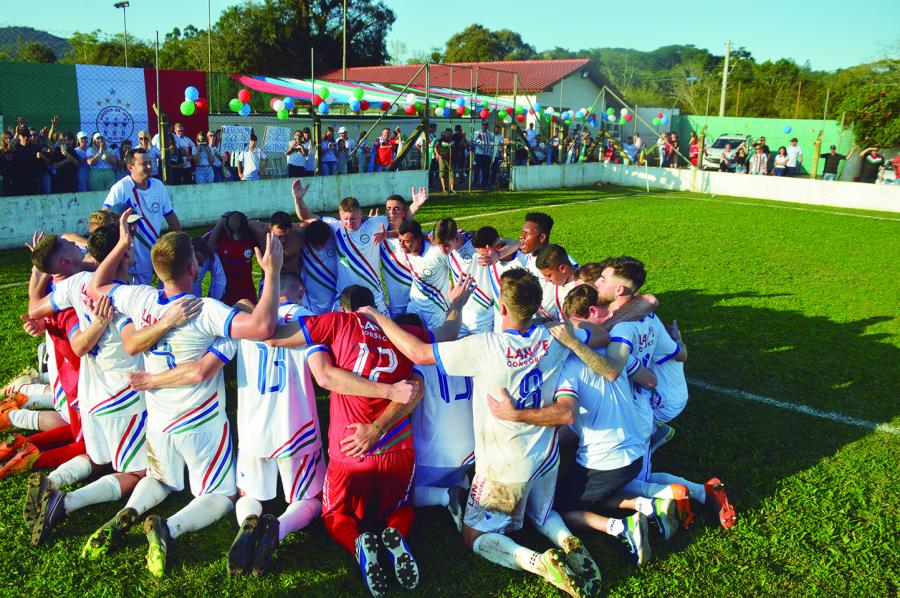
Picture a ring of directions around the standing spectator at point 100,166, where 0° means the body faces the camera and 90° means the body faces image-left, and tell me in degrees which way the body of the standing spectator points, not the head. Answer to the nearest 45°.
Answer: approximately 0°

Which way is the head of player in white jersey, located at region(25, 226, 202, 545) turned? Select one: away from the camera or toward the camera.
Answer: away from the camera

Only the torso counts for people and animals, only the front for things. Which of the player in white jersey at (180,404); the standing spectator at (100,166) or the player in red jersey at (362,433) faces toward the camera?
the standing spectator

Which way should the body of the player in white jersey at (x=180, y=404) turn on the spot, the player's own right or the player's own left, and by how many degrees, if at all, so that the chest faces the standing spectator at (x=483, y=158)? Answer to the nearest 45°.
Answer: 0° — they already face them

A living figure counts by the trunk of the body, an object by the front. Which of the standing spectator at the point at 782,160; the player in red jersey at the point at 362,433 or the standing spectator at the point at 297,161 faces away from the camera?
the player in red jersey

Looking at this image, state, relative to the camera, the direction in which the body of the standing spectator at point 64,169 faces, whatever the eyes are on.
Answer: toward the camera

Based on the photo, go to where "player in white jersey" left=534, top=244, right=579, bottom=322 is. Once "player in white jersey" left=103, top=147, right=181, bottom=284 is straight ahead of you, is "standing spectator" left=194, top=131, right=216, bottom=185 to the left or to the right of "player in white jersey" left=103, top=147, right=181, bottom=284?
right

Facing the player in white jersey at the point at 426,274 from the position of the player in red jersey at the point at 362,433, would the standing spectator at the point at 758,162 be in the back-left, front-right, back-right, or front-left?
front-right

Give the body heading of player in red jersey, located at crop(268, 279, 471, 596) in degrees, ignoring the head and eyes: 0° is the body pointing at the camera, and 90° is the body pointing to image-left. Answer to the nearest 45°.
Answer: approximately 180°

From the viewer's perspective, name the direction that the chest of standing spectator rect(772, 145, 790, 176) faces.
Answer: toward the camera

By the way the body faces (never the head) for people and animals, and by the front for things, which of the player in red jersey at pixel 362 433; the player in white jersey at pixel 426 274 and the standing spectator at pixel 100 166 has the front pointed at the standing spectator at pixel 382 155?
the player in red jersey

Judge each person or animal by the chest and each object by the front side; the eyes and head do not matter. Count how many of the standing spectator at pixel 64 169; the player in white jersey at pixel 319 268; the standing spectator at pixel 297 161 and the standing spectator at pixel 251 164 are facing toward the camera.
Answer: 4
